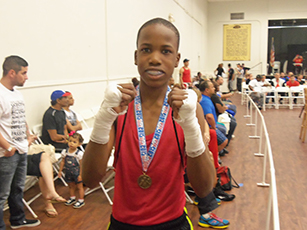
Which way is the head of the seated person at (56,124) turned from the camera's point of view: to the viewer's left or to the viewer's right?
to the viewer's right

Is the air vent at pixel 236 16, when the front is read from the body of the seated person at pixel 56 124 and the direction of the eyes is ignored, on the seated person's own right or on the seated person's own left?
on the seated person's own left

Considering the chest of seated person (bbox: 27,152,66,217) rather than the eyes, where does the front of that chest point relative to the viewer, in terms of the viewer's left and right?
facing to the right of the viewer

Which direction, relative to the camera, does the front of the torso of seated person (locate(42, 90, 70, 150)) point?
to the viewer's right

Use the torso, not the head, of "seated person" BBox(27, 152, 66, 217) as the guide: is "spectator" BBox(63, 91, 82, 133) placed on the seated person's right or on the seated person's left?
on the seated person's left

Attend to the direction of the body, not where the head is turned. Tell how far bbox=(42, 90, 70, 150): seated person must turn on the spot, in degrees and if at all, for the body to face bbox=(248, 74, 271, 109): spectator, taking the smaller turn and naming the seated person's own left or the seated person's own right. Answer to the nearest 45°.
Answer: approximately 45° to the seated person's own left

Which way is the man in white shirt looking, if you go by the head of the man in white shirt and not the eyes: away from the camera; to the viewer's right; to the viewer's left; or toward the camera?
to the viewer's right
